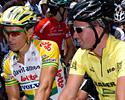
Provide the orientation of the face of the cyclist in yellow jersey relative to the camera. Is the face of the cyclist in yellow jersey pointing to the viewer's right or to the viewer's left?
to the viewer's left

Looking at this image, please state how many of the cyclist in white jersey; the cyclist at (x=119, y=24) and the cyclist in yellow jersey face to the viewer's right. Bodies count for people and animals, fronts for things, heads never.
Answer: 0

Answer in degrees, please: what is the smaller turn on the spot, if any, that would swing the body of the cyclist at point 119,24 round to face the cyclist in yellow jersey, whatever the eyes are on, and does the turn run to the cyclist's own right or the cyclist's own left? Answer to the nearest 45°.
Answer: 0° — they already face them

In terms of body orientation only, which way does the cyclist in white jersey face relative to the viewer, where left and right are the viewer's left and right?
facing the viewer and to the left of the viewer

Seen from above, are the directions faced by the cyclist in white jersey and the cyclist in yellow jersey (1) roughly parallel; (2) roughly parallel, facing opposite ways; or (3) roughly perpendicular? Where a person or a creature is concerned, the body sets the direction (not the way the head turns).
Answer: roughly parallel

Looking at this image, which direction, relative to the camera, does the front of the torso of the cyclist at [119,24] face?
toward the camera

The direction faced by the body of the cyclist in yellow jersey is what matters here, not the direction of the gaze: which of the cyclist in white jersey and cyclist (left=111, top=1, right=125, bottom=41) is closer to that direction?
the cyclist in white jersey

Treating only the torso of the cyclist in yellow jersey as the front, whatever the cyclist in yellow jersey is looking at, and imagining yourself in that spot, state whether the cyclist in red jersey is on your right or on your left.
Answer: on your right

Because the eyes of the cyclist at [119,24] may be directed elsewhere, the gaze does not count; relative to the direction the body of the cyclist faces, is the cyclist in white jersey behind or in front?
in front

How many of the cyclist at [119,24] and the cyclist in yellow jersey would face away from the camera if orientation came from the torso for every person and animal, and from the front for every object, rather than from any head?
0

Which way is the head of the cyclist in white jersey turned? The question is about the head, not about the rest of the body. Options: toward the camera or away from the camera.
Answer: toward the camera
